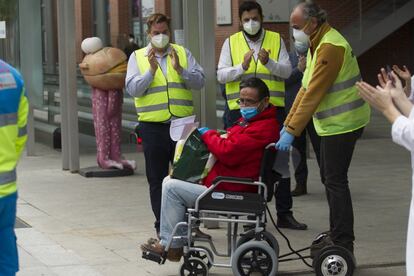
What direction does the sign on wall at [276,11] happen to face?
toward the camera

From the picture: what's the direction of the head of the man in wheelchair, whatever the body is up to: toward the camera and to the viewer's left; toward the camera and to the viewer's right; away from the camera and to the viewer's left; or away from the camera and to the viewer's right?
toward the camera and to the viewer's left

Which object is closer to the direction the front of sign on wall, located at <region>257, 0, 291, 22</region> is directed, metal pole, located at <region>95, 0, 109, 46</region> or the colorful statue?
the colorful statue

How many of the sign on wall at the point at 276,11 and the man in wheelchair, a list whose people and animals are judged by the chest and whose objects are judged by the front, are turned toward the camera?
1

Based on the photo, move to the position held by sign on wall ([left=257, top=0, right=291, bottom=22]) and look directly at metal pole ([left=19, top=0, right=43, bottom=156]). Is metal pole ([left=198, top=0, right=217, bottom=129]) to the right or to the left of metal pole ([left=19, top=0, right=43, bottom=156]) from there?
left

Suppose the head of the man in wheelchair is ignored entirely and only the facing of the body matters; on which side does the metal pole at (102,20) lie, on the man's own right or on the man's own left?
on the man's own right

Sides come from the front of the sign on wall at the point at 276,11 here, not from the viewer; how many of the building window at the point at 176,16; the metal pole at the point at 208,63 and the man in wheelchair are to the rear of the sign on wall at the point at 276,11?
0

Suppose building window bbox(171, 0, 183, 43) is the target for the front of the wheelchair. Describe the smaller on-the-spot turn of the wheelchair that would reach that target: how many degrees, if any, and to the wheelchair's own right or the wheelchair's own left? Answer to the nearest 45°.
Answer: approximately 90° to the wheelchair's own right

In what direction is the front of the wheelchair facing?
to the viewer's left

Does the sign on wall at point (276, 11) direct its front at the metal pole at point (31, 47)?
no
